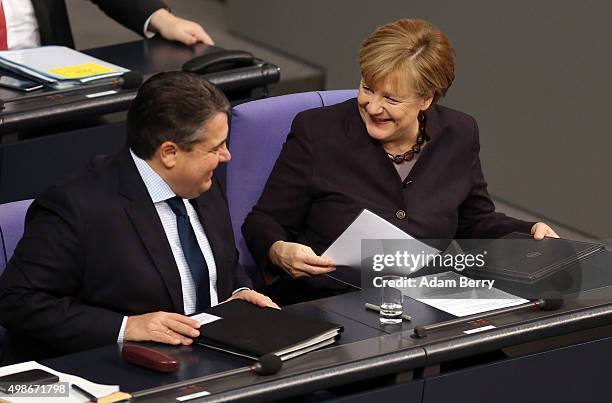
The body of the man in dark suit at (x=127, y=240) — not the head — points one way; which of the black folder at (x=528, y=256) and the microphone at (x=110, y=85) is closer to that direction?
the black folder

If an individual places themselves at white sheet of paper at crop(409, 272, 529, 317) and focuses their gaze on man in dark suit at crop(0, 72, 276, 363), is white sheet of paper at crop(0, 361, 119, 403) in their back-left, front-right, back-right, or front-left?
front-left

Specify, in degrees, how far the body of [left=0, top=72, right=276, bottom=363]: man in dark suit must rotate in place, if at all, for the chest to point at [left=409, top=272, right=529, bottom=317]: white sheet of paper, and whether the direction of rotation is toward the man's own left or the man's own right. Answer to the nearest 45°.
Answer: approximately 45° to the man's own left

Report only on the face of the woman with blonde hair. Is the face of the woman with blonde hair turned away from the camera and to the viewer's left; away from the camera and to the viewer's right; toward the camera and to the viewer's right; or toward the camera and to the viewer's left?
toward the camera and to the viewer's left

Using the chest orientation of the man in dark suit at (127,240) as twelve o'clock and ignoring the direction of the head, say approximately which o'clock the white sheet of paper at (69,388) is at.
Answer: The white sheet of paper is roughly at 2 o'clock from the man in dark suit.

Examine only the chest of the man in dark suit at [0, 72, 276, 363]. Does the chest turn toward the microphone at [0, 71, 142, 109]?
no

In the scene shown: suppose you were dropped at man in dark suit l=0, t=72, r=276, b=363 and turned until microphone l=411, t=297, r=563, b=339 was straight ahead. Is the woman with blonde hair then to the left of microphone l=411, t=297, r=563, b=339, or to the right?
left

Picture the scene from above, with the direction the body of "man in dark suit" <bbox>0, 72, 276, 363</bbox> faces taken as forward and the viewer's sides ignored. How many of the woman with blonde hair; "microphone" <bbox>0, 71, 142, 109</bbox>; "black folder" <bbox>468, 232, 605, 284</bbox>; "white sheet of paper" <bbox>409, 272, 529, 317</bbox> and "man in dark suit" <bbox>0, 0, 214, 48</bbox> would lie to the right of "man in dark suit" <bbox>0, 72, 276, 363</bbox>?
0

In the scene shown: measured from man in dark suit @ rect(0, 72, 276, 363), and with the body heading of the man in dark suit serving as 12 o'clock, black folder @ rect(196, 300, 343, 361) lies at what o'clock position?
The black folder is roughly at 12 o'clock from the man in dark suit.

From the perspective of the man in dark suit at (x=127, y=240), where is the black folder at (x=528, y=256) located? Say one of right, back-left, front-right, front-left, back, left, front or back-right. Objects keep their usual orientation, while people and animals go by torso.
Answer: front-left

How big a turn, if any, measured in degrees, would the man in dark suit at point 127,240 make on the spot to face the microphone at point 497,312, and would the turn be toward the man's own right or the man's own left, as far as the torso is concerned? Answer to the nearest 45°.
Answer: approximately 45° to the man's own left
